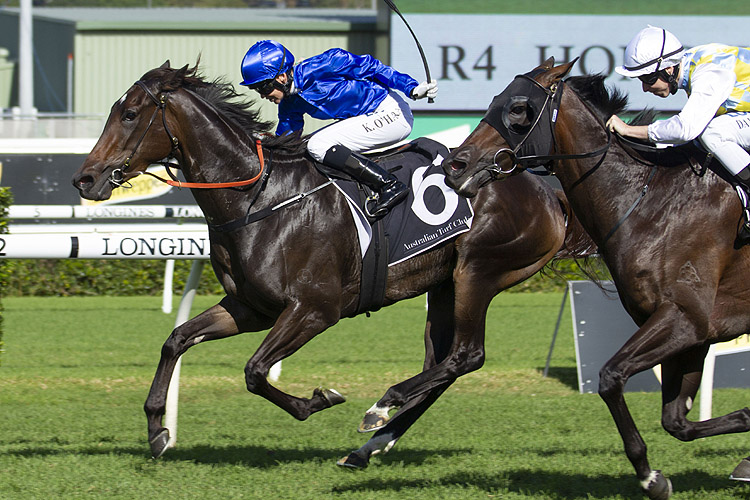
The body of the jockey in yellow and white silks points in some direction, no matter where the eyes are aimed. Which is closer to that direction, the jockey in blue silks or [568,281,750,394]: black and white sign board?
the jockey in blue silks

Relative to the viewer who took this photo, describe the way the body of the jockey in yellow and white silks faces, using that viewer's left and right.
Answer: facing to the left of the viewer

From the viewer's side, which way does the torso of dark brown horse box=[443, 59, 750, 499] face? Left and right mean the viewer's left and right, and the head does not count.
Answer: facing to the left of the viewer

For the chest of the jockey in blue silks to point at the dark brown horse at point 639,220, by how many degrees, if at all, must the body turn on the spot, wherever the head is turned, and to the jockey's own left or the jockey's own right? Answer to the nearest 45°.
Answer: approximately 135° to the jockey's own left

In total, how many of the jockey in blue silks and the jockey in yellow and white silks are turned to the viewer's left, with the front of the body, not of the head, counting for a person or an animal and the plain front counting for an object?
2

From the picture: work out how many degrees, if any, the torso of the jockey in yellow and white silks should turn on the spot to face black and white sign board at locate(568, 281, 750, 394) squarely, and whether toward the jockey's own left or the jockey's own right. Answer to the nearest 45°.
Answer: approximately 90° to the jockey's own right

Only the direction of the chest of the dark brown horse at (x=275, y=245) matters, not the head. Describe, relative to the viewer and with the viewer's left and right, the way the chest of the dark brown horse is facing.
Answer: facing to the left of the viewer

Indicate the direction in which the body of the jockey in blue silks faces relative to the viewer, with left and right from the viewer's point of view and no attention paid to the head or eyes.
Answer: facing to the left of the viewer

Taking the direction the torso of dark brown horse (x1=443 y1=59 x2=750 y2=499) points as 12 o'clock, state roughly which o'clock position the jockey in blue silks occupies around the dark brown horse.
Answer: The jockey in blue silks is roughly at 1 o'clock from the dark brown horse.

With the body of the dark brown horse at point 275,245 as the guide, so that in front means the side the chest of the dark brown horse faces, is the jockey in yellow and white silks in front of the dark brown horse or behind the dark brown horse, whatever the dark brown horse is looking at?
behind

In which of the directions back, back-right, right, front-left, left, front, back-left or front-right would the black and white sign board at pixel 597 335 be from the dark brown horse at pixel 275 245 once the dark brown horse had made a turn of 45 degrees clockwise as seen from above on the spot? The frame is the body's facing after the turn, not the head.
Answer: right
